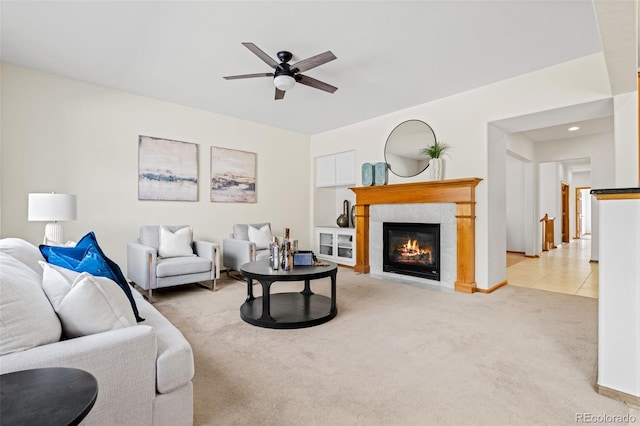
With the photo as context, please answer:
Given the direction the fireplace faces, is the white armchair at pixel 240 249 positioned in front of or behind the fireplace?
in front

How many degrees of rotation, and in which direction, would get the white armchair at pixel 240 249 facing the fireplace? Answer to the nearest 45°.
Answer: approximately 45° to its left

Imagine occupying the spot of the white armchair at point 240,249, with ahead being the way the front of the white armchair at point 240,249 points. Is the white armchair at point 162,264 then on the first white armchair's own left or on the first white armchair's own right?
on the first white armchair's own right

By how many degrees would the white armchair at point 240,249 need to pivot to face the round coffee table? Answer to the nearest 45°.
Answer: approximately 45° to its right

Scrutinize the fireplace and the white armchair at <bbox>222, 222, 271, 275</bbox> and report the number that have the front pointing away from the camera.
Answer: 0

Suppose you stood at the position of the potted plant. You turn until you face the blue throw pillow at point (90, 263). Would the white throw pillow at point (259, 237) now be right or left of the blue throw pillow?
right

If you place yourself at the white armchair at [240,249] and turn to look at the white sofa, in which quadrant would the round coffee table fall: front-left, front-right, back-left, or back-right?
front-left

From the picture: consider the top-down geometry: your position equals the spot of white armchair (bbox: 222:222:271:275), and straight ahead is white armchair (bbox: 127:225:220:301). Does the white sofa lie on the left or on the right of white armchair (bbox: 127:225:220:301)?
left

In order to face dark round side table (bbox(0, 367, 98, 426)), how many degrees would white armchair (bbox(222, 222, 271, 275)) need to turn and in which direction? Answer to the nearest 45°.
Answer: approximately 45° to its right

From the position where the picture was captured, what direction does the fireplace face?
facing the viewer and to the left of the viewer

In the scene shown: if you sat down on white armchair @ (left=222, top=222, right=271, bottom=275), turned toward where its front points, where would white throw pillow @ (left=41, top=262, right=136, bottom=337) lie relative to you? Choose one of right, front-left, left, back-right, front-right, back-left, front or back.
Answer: front-right

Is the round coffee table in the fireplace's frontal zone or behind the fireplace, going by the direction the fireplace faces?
frontal zone
